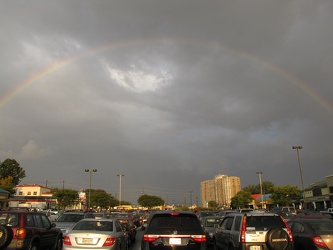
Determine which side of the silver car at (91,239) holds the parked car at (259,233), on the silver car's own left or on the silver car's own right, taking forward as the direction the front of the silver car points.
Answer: on the silver car's own right

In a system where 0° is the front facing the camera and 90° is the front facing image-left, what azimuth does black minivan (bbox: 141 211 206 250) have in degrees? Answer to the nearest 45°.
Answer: approximately 180°

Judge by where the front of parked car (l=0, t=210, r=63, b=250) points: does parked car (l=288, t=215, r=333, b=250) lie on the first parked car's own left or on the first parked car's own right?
on the first parked car's own right

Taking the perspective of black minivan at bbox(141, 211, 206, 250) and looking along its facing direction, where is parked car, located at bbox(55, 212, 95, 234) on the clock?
The parked car is roughly at 11 o'clock from the black minivan.

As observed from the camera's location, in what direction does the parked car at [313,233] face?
facing away from the viewer and to the left of the viewer

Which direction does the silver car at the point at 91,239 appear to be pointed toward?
away from the camera

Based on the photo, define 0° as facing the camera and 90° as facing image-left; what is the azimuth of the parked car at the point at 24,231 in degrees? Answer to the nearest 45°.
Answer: approximately 225°

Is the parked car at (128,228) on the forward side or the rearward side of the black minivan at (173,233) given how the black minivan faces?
on the forward side

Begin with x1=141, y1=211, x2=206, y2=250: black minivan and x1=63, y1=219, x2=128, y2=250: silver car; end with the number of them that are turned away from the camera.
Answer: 2

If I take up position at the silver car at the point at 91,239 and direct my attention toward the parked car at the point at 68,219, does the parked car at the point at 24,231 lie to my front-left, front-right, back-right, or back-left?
front-left

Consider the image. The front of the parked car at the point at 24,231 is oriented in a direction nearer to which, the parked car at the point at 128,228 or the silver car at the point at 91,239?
the parked car

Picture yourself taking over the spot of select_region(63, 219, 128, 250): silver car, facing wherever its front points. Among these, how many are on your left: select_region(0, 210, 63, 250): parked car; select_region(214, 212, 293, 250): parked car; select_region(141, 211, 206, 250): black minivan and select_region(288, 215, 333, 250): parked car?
1

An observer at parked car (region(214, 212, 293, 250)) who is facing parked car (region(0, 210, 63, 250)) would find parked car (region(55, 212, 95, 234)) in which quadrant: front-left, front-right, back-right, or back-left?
front-right

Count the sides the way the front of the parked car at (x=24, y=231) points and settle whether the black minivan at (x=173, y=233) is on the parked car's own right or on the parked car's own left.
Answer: on the parked car's own right

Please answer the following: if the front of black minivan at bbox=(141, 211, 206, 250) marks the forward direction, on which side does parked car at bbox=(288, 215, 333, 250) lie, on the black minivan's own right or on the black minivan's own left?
on the black minivan's own right

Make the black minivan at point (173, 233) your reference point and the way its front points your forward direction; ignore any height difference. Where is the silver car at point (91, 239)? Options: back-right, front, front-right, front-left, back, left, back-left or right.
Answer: front-left

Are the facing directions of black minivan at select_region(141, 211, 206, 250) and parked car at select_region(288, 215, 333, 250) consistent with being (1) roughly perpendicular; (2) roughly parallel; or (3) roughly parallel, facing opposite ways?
roughly parallel
